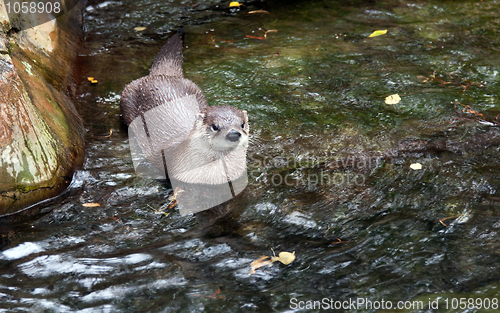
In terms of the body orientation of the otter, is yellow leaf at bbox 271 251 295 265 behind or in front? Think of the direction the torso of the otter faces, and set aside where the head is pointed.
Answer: in front

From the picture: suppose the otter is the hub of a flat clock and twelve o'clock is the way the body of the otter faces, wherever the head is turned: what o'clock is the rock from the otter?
The rock is roughly at 4 o'clock from the otter.

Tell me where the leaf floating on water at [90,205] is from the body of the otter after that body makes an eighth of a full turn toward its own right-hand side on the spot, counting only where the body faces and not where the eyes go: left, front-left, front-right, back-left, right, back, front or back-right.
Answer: front-right

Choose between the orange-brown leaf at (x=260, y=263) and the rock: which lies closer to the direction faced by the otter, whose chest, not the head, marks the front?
the orange-brown leaf

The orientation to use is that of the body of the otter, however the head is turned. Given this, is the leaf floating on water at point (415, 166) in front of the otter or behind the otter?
in front

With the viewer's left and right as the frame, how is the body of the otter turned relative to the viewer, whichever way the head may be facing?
facing the viewer and to the right of the viewer

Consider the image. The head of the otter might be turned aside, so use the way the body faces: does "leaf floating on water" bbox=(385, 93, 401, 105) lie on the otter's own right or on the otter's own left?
on the otter's own left
